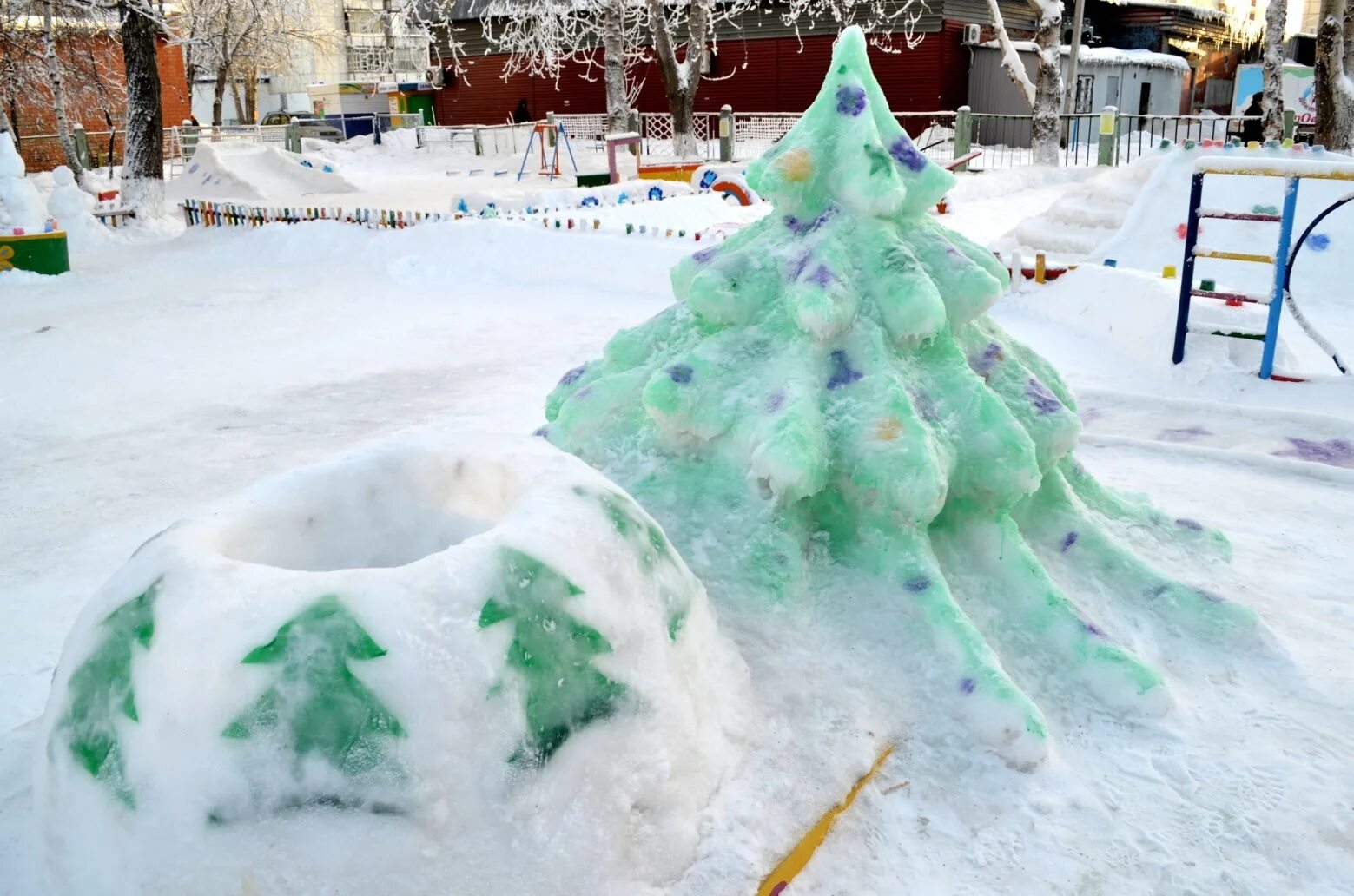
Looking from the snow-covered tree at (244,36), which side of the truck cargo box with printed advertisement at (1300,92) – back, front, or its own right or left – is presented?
back

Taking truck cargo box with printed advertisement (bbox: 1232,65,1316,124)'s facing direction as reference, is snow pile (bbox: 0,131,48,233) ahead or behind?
ahead

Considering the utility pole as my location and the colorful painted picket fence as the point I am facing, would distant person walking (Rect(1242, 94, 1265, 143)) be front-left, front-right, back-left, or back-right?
back-left

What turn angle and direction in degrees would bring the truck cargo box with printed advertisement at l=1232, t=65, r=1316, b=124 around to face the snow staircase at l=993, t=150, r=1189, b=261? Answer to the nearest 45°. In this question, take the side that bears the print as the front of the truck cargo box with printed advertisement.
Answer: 0° — it already faces it

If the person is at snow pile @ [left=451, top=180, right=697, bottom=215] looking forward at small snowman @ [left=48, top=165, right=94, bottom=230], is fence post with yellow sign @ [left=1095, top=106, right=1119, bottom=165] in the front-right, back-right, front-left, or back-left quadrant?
back-right

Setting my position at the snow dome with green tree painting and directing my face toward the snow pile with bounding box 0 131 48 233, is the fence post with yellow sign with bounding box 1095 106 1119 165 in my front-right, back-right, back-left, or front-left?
front-right

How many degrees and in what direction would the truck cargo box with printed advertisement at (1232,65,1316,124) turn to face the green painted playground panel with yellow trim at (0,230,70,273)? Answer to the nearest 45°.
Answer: approximately 135° to its right

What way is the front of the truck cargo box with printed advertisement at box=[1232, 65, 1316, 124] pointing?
toward the camera
